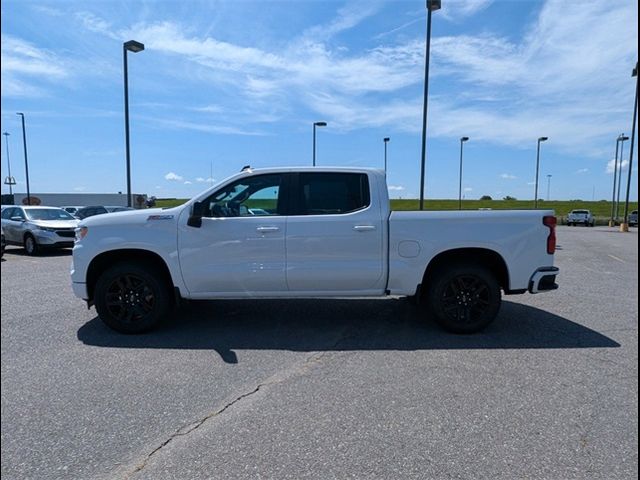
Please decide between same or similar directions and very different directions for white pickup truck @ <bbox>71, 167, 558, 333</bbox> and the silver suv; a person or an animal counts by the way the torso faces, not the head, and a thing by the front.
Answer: very different directions

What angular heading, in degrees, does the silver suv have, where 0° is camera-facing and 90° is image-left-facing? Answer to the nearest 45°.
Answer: approximately 315°

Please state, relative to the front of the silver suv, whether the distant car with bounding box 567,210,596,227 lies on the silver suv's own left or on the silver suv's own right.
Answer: on the silver suv's own left

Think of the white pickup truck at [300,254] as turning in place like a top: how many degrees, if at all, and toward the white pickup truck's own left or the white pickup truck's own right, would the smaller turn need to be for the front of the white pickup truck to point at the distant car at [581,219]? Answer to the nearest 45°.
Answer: approximately 135° to the white pickup truck's own right

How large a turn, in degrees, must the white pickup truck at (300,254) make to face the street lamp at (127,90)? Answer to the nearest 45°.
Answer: approximately 45° to its right

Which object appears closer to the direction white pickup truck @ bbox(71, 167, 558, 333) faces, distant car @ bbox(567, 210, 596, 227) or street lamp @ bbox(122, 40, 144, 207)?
the street lamp

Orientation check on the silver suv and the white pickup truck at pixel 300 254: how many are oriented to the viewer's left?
1

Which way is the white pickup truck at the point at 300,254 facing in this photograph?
to the viewer's left
